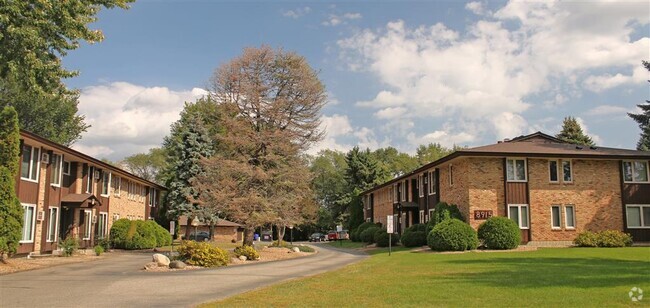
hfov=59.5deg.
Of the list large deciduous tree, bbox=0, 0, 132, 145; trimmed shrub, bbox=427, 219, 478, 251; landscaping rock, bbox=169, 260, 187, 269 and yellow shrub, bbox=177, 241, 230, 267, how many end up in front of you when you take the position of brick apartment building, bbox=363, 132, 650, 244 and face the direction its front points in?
4

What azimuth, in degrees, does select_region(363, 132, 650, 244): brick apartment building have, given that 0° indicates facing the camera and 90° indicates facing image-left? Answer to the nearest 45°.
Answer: approximately 45°

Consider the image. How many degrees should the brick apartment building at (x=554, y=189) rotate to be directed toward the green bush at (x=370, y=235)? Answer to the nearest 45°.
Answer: approximately 90° to its right

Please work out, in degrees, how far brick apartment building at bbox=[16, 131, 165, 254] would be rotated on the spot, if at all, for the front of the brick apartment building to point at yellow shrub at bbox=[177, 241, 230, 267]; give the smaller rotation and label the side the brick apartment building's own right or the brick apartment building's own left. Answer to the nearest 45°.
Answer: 0° — it already faces it

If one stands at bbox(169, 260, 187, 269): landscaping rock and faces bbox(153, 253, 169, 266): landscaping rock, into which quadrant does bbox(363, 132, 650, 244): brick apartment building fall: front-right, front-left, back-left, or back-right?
back-right

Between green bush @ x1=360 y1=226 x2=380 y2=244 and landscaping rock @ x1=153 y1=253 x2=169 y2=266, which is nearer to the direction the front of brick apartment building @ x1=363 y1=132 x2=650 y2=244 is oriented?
the landscaping rock

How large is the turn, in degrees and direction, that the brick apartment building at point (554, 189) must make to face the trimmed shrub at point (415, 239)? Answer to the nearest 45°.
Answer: approximately 45° to its right

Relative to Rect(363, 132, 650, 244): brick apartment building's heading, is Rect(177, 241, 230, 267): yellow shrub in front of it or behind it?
in front

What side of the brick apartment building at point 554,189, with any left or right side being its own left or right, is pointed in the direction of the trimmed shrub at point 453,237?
front

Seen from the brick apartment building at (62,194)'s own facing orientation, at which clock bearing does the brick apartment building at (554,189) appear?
the brick apartment building at (554,189) is roughly at 11 o'clock from the brick apartment building at (62,194).

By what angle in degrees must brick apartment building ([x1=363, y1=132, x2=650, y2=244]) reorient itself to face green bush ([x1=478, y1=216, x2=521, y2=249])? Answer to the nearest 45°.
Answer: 0° — it already faces it

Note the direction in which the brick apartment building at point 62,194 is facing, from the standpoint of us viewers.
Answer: facing the viewer and to the right of the viewer

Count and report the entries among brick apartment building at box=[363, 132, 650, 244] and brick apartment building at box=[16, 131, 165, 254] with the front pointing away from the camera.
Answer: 0
